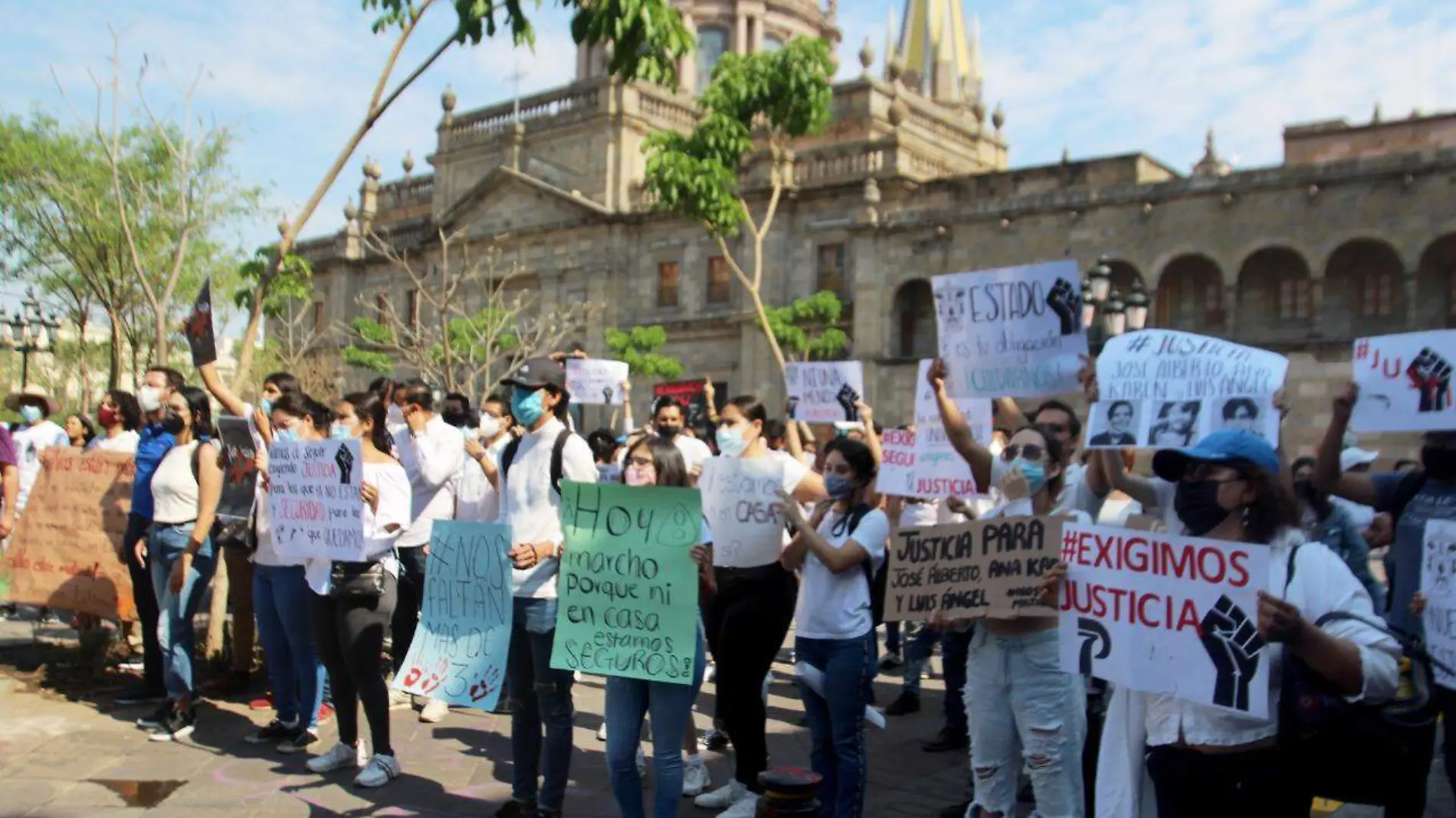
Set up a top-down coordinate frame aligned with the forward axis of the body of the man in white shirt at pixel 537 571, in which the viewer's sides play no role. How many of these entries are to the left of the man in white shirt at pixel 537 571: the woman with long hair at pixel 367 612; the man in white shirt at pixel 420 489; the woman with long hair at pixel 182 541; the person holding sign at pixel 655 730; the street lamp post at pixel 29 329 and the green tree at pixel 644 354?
1

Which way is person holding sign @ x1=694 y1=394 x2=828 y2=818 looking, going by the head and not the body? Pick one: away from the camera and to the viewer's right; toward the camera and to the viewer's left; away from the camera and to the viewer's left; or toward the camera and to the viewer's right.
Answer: toward the camera and to the viewer's left

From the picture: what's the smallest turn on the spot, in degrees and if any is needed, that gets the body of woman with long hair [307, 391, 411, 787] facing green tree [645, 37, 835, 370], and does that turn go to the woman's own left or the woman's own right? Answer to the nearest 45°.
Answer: approximately 180°

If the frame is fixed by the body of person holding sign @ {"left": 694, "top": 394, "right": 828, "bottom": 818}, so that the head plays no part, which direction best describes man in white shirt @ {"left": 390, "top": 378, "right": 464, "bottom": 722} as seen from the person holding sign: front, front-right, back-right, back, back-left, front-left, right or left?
right

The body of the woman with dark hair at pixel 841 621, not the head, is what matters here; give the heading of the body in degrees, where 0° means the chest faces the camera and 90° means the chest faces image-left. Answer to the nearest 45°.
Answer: approximately 45°

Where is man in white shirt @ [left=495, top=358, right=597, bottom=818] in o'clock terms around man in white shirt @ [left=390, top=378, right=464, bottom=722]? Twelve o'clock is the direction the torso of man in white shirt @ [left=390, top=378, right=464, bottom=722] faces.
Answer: man in white shirt @ [left=495, top=358, right=597, bottom=818] is roughly at 10 o'clock from man in white shirt @ [left=390, top=378, right=464, bottom=722].

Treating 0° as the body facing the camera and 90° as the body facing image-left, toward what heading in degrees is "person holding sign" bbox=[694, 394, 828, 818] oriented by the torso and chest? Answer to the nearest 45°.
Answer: approximately 45°

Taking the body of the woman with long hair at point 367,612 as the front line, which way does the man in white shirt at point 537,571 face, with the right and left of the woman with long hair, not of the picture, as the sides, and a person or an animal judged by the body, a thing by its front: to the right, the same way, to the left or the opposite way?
the same way

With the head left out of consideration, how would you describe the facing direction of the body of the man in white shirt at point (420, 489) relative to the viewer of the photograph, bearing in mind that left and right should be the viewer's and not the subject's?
facing the viewer and to the left of the viewer

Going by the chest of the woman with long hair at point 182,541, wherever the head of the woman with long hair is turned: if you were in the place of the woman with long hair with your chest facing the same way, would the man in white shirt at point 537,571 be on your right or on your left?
on your left

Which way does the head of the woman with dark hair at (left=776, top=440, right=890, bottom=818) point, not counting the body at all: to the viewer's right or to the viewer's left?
to the viewer's left

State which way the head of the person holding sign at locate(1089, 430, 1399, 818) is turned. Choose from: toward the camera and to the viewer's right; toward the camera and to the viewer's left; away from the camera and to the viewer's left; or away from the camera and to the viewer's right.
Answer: toward the camera and to the viewer's left

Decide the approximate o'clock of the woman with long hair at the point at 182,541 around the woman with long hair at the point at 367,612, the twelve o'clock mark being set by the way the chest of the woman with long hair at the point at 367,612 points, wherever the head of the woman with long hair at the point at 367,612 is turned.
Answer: the woman with long hair at the point at 182,541 is roughly at 3 o'clock from the woman with long hair at the point at 367,612.

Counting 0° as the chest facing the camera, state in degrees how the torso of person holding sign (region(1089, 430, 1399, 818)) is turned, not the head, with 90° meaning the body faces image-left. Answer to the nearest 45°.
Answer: approximately 45°

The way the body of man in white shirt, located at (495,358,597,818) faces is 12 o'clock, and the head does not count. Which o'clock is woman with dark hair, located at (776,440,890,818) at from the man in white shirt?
The woman with dark hair is roughly at 8 o'clock from the man in white shirt.

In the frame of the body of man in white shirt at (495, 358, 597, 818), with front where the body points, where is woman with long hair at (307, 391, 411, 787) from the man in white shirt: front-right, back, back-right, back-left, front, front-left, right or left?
right
